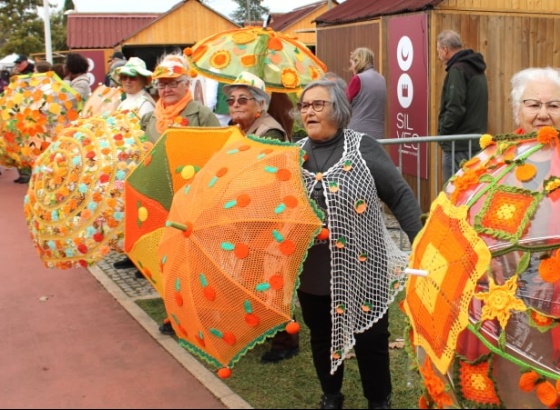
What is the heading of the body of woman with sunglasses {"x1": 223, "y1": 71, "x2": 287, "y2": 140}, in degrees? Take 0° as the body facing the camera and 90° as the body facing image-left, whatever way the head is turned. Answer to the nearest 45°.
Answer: approximately 45°

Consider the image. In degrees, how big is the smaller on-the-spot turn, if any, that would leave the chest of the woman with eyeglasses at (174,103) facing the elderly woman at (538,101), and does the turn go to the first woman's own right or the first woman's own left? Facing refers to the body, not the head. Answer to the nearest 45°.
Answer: approximately 90° to the first woman's own left

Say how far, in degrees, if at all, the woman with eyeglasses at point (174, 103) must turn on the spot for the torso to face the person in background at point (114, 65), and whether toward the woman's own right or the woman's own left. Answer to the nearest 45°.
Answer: approximately 135° to the woman's own right

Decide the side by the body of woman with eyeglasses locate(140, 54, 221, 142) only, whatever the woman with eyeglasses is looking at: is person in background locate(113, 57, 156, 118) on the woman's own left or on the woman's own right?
on the woman's own right

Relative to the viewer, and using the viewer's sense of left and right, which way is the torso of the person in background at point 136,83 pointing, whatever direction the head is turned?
facing the viewer and to the left of the viewer

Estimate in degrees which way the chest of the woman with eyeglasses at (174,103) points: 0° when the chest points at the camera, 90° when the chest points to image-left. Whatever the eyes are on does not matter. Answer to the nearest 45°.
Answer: approximately 45°

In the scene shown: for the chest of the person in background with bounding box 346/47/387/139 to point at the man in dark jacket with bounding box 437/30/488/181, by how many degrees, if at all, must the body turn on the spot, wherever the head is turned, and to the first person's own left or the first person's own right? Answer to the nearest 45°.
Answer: approximately 180°

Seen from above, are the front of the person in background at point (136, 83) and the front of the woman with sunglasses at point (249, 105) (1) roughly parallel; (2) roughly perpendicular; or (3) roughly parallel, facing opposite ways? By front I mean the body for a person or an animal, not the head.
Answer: roughly parallel

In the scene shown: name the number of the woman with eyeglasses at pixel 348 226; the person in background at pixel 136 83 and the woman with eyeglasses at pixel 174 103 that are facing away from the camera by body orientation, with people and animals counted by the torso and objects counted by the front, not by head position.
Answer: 0

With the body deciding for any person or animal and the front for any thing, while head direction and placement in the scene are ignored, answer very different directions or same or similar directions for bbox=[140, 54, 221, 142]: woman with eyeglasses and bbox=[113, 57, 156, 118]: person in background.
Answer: same or similar directions

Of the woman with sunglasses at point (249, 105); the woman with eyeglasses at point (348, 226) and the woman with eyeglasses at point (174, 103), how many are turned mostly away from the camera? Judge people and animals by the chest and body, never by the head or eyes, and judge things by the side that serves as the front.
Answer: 0

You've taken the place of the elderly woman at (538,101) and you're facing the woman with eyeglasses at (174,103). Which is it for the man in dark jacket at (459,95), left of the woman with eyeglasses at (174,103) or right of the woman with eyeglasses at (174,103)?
right

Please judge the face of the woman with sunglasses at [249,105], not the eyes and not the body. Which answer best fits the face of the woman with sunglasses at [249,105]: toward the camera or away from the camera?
toward the camera
